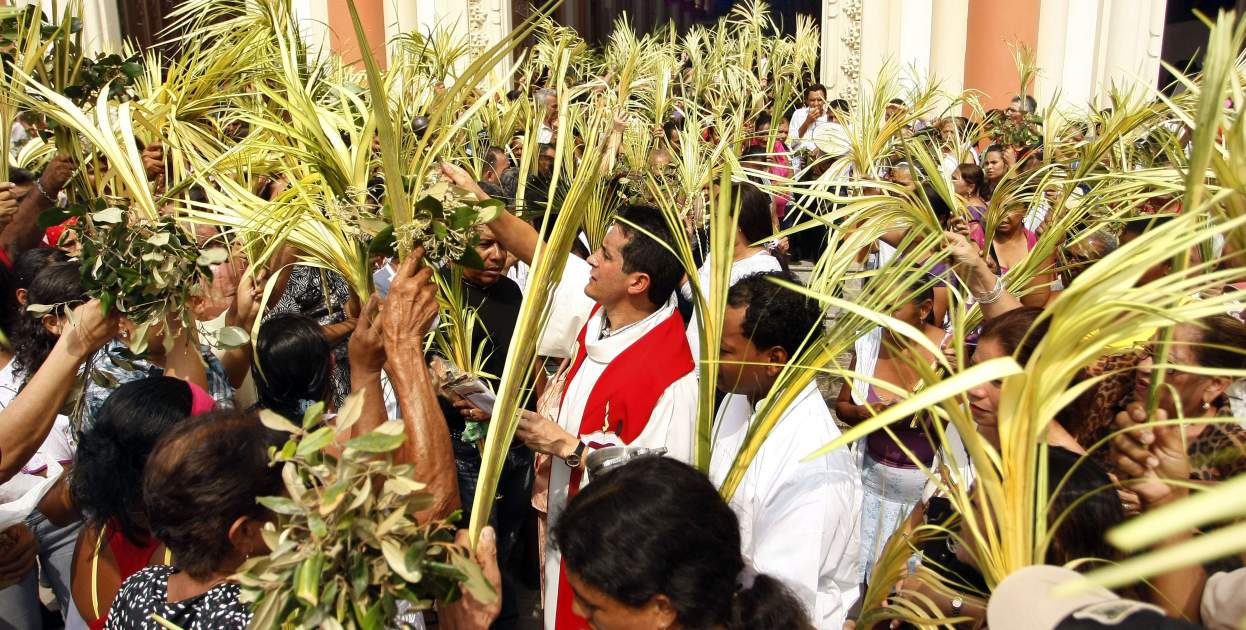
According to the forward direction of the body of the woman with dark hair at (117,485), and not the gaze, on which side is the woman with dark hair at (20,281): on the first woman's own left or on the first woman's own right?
on the first woman's own left

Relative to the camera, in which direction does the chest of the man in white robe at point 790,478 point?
to the viewer's left

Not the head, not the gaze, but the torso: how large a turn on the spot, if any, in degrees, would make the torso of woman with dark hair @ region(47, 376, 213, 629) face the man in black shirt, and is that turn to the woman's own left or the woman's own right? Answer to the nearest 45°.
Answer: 0° — they already face them

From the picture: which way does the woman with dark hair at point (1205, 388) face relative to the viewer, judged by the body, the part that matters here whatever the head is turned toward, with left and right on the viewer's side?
facing to the left of the viewer

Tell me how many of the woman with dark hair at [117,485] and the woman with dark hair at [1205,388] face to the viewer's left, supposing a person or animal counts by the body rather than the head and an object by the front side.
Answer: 1

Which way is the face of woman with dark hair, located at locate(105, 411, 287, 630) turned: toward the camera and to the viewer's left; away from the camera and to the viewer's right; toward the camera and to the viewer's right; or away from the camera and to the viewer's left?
away from the camera and to the viewer's right

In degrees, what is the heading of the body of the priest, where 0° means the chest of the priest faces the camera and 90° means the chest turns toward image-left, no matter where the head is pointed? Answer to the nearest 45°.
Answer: approximately 45°
